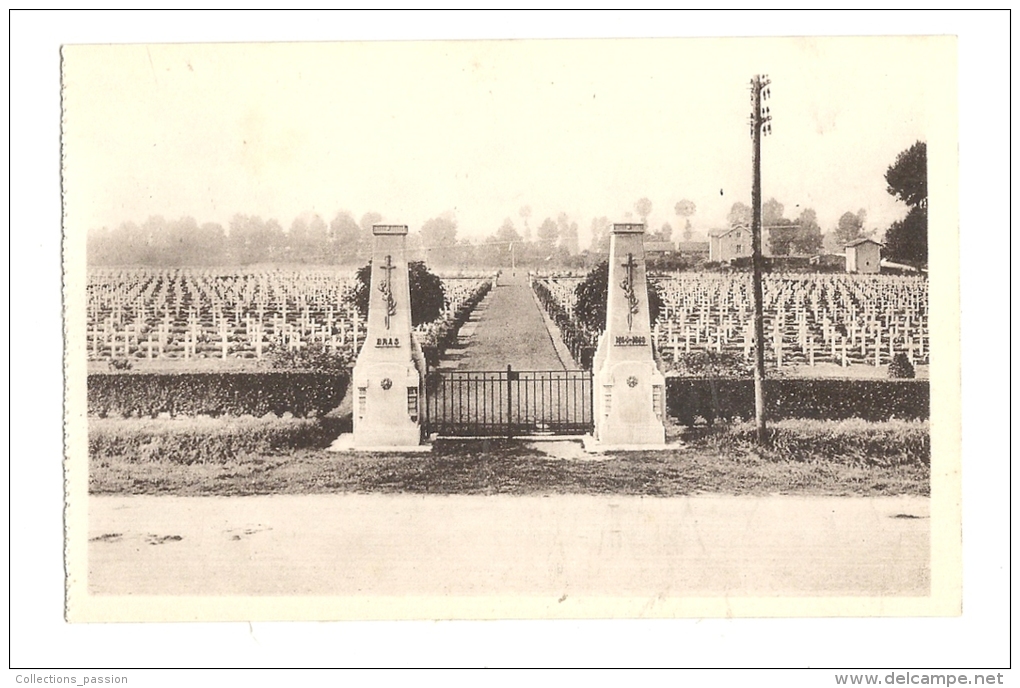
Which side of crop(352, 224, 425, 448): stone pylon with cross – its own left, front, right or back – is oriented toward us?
front

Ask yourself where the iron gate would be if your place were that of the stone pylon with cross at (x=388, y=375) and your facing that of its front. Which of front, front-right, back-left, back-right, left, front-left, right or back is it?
left

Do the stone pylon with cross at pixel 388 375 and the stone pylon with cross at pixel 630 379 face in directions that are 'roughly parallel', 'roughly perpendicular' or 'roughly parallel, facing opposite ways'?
roughly parallel

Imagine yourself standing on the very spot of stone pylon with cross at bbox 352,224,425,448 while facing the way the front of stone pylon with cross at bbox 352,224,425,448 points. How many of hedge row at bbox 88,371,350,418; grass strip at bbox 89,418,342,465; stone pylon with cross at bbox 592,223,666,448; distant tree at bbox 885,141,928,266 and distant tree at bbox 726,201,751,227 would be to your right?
2

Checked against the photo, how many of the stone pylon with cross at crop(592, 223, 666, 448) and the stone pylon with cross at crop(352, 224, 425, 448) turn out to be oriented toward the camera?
2

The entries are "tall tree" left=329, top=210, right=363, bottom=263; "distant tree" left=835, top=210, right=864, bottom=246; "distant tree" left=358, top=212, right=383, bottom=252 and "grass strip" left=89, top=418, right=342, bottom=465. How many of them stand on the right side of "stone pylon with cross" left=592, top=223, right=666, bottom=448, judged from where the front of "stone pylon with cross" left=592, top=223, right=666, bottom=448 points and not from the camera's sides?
3
